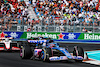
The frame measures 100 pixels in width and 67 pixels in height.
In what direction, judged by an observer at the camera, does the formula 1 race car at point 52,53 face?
facing the viewer and to the right of the viewer

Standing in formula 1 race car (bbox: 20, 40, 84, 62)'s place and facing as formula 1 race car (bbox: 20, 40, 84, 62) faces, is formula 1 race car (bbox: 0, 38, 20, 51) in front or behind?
behind
